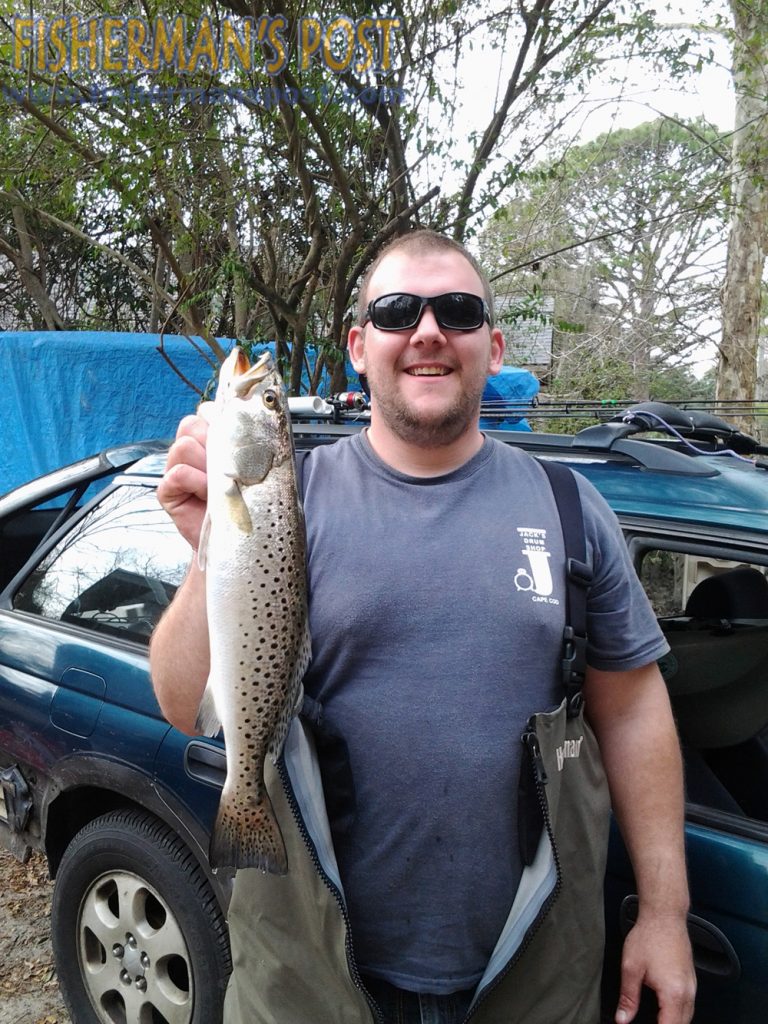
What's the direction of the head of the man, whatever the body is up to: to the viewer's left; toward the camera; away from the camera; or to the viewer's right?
toward the camera

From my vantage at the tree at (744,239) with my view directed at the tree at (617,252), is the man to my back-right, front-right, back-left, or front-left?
back-left

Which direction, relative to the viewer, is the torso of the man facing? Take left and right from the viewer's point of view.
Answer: facing the viewer

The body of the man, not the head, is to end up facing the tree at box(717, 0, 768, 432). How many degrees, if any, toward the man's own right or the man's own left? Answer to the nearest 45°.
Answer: approximately 135° to the man's own left

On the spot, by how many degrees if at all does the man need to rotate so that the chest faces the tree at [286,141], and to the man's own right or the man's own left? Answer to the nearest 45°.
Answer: approximately 180°

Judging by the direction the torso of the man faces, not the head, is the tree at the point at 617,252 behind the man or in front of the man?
behind
